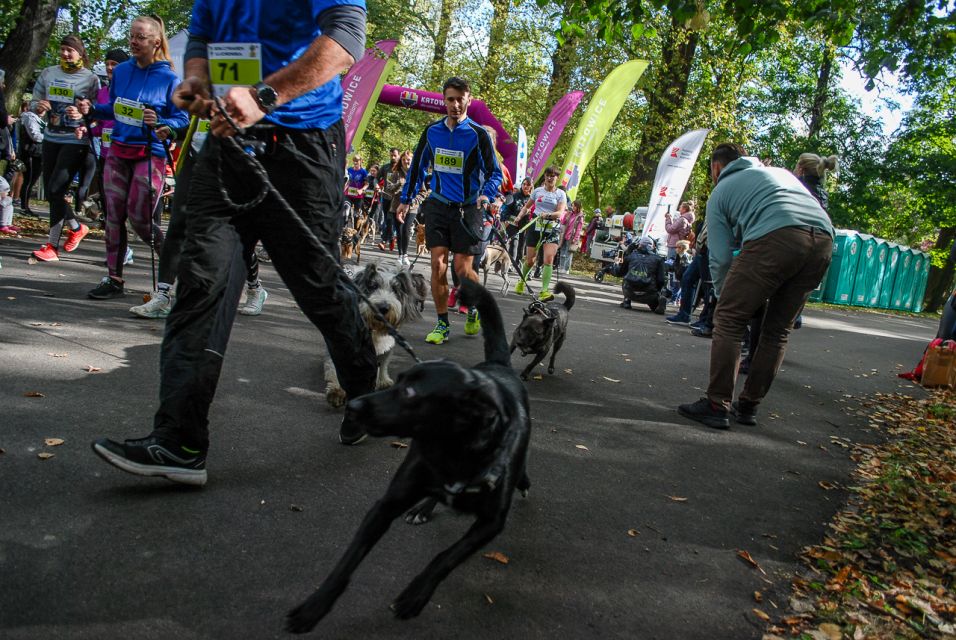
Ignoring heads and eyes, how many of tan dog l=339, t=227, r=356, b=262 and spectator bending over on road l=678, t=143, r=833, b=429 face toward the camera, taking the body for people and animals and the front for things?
1

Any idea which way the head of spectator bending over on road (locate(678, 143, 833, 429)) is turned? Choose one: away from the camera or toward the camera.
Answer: away from the camera

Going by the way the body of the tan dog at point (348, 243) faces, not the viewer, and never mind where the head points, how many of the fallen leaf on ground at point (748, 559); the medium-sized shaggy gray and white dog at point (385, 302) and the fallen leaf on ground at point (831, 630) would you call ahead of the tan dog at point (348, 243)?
3

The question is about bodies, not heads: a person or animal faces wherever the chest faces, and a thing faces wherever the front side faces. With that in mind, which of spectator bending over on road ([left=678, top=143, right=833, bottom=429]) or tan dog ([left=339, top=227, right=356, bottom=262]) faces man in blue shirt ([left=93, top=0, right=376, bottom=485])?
the tan dog

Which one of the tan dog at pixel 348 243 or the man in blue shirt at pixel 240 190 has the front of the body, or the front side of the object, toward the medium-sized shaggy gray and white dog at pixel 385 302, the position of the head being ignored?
the tan dog

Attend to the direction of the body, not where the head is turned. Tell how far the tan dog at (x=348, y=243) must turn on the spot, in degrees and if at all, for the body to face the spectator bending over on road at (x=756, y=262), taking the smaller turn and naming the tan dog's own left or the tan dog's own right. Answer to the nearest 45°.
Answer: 0° — it already faces them

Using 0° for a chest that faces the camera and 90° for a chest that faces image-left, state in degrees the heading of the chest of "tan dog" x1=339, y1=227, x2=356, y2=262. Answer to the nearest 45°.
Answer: approximately 0°

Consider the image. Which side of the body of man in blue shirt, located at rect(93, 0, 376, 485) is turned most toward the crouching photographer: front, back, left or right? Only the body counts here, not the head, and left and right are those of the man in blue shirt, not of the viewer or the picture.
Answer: back

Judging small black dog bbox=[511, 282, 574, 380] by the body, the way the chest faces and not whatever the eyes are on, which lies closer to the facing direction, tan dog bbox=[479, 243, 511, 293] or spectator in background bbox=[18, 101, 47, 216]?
the spectator in background

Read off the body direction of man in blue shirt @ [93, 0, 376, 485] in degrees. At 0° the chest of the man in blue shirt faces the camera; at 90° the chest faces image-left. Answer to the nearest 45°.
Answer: approximately 45°
